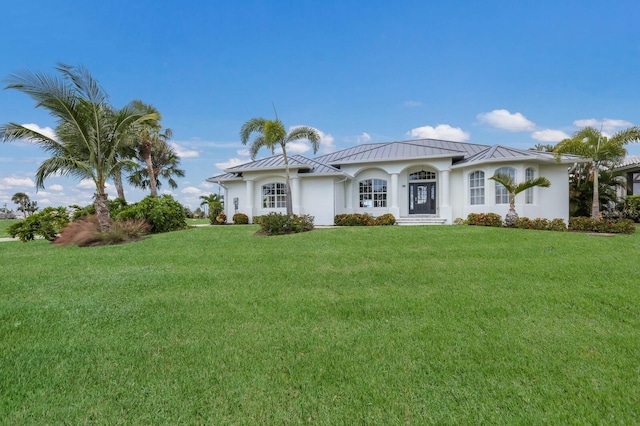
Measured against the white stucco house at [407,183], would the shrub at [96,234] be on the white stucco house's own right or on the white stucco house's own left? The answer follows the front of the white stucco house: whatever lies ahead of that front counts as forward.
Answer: on the white stucco house's own right

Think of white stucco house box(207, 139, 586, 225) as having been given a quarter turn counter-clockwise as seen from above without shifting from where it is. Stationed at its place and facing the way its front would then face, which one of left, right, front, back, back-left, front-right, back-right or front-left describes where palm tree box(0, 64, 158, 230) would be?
back-right

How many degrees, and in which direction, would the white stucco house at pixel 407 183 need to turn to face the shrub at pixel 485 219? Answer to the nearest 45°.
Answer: approximately 45° to its left

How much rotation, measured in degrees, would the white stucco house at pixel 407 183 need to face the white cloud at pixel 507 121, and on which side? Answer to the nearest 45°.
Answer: approximately 135° to its left

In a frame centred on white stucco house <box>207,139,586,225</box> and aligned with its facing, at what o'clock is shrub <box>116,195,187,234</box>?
The shrub is roughly at 2 o'clock from the white stucco house.

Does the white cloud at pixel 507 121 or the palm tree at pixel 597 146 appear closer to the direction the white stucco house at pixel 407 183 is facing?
the palm tree

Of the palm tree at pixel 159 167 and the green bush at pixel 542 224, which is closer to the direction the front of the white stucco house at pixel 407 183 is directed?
the green bush

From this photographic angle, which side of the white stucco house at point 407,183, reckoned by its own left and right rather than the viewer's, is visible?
front

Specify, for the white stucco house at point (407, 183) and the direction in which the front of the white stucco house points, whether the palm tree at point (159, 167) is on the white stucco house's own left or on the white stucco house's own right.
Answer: on the white stucco house's own right

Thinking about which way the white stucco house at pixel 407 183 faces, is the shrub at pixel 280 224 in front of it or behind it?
in front

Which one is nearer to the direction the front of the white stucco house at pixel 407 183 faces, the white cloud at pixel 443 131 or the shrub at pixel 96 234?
the shrub

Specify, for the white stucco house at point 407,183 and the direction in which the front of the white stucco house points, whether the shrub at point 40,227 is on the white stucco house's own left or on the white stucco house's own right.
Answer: on the white stucco house's own right

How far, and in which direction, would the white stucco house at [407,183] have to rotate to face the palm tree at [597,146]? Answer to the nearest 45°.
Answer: approximately 90° to its left
